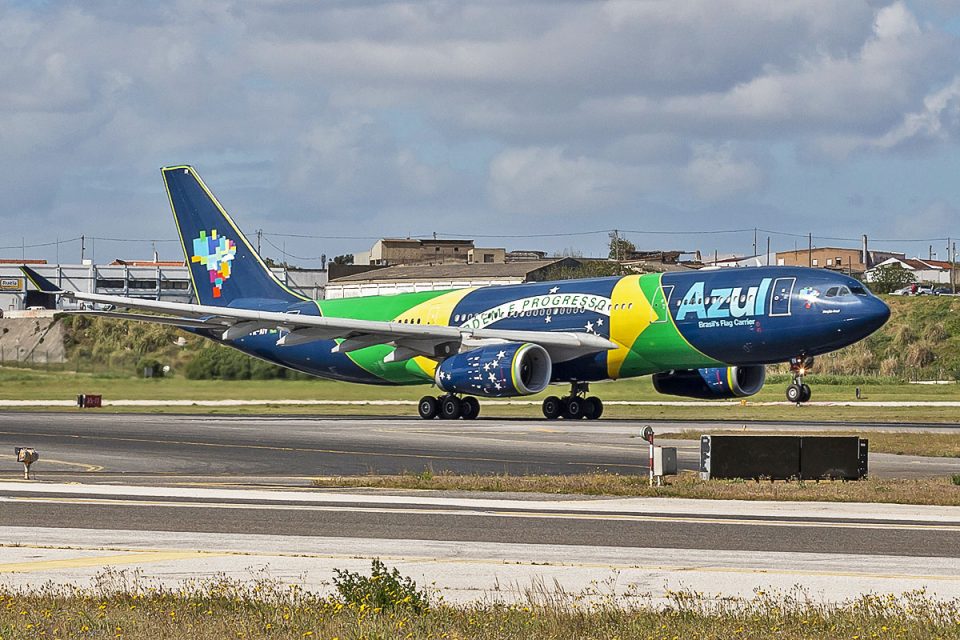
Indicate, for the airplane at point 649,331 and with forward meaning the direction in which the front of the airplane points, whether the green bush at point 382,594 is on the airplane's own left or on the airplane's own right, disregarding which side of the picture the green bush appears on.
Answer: on the airplane's own right
